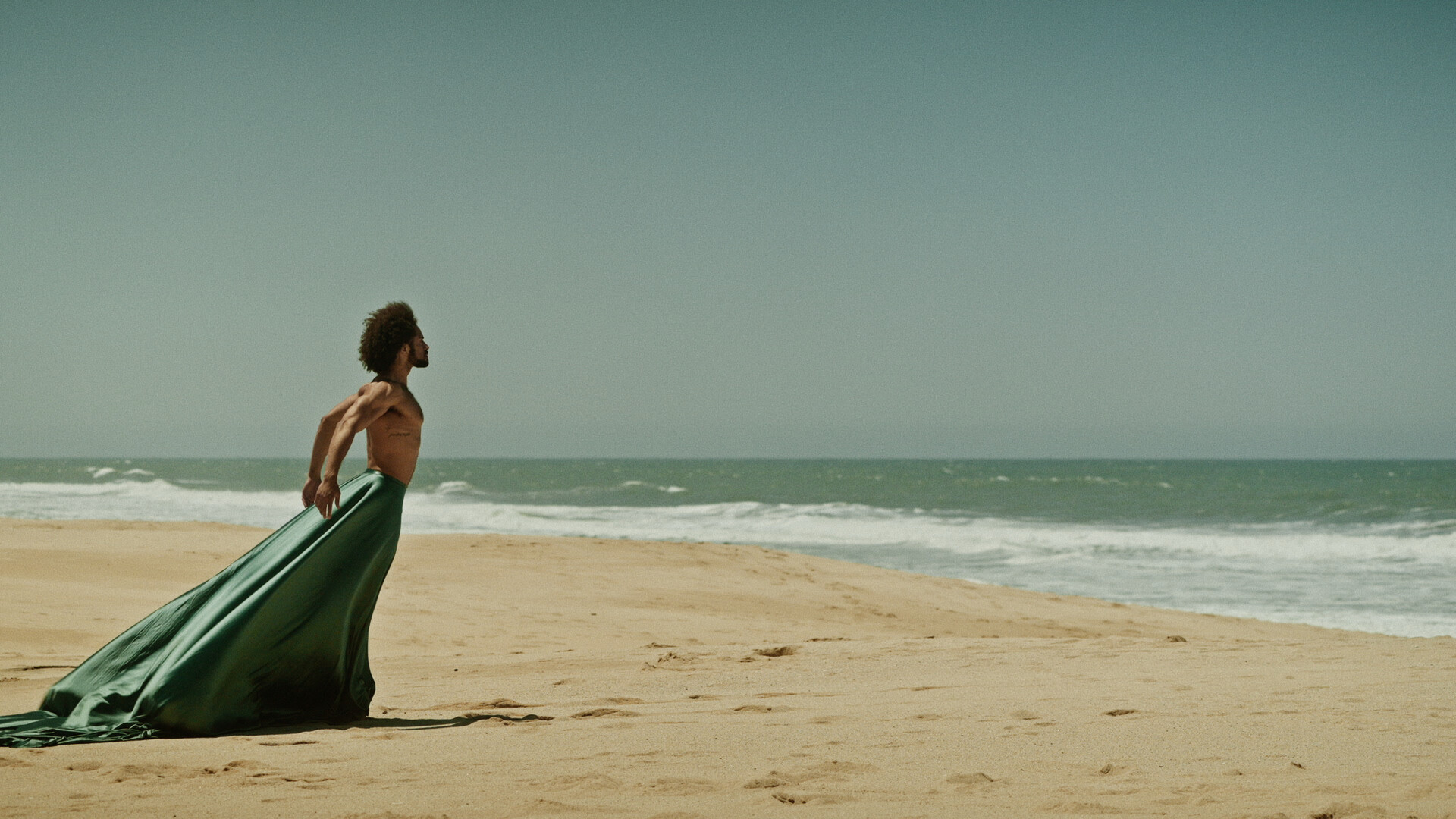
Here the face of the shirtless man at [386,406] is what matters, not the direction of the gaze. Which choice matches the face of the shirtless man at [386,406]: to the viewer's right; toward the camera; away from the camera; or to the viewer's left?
to the viewer's right

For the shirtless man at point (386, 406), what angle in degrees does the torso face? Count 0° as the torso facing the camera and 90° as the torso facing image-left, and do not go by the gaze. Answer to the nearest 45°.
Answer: approximately 270°

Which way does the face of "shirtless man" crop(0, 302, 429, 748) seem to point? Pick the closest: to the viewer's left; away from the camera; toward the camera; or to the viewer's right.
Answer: to the viewer's right

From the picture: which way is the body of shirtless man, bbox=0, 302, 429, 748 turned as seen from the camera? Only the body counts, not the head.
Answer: to the viewer's right
